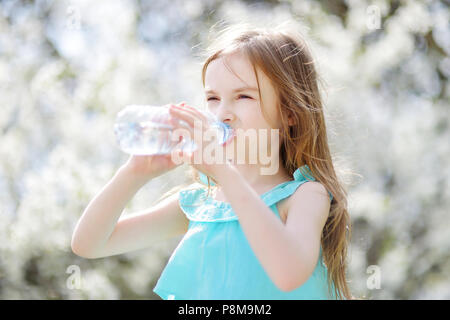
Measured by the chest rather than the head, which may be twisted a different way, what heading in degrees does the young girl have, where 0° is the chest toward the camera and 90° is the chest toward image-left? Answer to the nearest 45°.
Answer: approximately 45°
